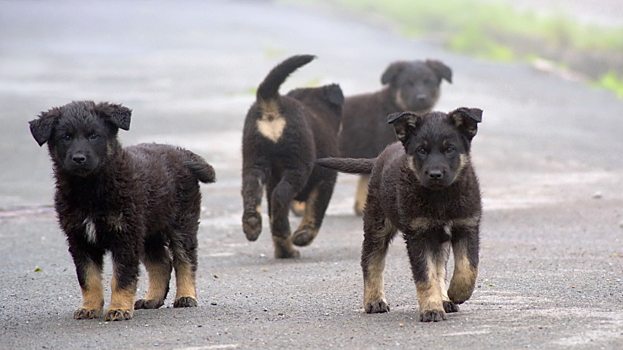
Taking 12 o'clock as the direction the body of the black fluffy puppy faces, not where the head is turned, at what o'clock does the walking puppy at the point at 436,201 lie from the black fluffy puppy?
The walking puppy is roughly at 8 o'clock from the black fluffy puppy.

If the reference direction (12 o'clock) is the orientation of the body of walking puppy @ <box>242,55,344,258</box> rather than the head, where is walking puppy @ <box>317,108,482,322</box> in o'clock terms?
walking puppy @ <box>317,108,482,322</box> is roughly at 4 o'clock from walking puppy @ <box>242,55,344,258</box>.

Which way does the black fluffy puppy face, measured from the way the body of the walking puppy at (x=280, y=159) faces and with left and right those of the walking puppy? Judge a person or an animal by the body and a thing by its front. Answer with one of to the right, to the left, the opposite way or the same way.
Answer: the opposite way

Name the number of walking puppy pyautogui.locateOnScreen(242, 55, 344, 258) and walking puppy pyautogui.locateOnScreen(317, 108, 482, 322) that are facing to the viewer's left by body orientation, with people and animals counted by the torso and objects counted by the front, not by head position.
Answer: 0

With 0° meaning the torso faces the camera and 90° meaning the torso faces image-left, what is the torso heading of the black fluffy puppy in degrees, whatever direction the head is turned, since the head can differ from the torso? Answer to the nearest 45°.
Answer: approximately 45°

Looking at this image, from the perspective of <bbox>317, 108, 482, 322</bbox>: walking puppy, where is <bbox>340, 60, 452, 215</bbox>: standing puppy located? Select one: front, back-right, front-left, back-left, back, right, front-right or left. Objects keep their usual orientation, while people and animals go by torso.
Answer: back-left

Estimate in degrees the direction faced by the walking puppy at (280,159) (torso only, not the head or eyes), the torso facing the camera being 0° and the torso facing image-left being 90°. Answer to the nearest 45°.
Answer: approximately 225°

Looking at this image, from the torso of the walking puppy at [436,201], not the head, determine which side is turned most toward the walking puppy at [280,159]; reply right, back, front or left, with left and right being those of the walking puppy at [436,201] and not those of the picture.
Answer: back

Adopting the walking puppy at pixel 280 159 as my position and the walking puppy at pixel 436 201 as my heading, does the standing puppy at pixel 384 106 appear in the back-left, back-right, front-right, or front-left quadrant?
back-left
